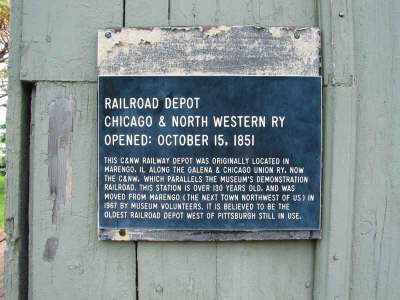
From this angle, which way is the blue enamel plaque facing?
toward the camera
